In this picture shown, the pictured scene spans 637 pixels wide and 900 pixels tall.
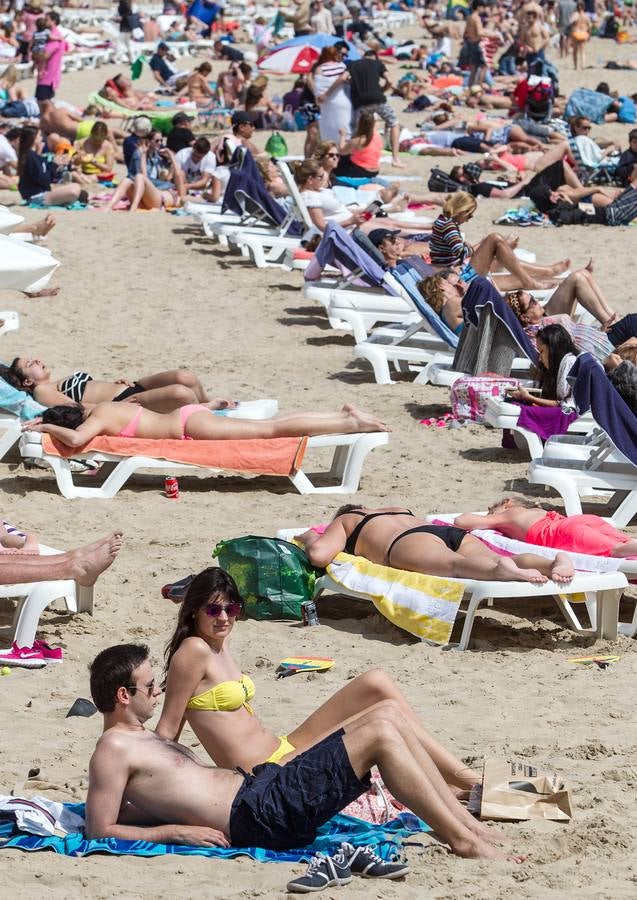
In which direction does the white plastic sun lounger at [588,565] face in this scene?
to the viewer's right

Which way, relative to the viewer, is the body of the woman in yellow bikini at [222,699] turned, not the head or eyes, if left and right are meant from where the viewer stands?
facing to the right of the viewer

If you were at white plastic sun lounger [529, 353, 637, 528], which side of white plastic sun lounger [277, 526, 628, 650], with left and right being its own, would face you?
left

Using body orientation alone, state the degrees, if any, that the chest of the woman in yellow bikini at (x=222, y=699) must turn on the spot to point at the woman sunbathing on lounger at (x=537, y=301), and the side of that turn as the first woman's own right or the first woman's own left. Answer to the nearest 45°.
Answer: approximately 90° to the first woman's own left

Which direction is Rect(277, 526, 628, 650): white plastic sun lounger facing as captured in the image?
to the viewer's right

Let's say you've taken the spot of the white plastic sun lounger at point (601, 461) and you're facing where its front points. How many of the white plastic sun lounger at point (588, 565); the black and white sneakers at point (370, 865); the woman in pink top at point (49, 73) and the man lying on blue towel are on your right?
3
